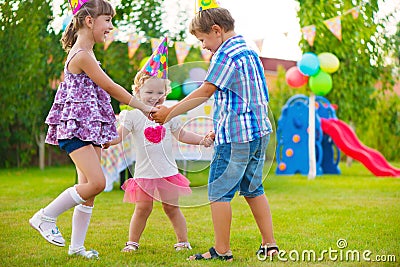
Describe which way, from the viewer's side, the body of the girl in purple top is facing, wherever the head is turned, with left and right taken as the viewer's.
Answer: facing to the right of the viewer

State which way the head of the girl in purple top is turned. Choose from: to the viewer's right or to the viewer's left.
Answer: to the viewer's right

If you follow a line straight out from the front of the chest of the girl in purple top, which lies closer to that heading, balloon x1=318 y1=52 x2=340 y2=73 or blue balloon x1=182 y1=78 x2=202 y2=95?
the balloon

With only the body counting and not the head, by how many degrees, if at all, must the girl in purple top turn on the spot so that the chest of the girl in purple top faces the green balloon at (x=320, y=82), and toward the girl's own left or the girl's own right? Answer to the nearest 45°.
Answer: approximately 45° to the girl's own left

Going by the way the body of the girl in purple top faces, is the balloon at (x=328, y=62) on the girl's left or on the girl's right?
on the girl's left

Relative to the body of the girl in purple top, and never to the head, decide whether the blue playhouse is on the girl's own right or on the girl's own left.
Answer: on the girl's own left

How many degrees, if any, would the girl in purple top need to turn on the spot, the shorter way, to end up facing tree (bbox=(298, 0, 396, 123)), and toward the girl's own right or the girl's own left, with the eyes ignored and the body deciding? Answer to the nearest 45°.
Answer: approximately 45° to the girl's own left

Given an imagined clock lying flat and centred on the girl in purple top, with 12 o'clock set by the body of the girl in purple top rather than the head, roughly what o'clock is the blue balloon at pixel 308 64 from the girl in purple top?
The blue balloon is roughly at 10 o'clock from the girl in purple top.
